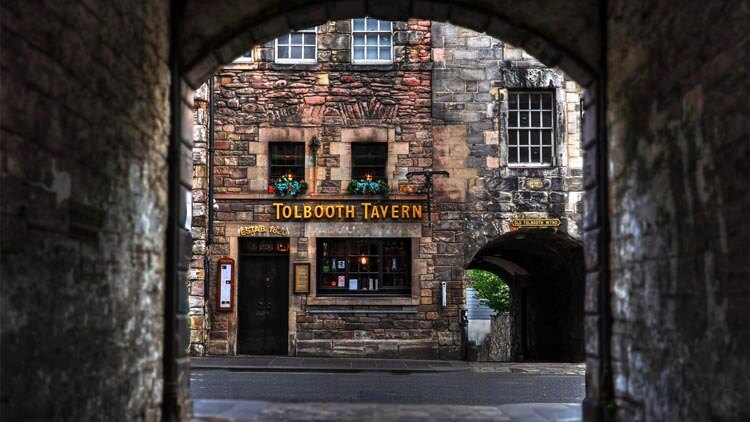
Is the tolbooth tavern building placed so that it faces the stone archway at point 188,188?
yes

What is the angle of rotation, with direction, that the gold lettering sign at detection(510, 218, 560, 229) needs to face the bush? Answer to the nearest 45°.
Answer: approximately 180°

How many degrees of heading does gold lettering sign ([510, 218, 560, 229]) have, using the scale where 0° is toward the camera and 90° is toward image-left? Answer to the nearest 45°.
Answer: approximately 0°

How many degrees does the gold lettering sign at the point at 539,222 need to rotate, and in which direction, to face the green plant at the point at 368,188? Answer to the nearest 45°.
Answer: approximately 90° to its right

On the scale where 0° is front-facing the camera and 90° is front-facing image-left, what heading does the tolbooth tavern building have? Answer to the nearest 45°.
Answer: approximately 0°

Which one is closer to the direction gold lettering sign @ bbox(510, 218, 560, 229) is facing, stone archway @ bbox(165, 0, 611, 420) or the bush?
the stone archway

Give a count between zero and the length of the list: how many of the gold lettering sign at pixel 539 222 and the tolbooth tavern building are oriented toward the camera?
2
